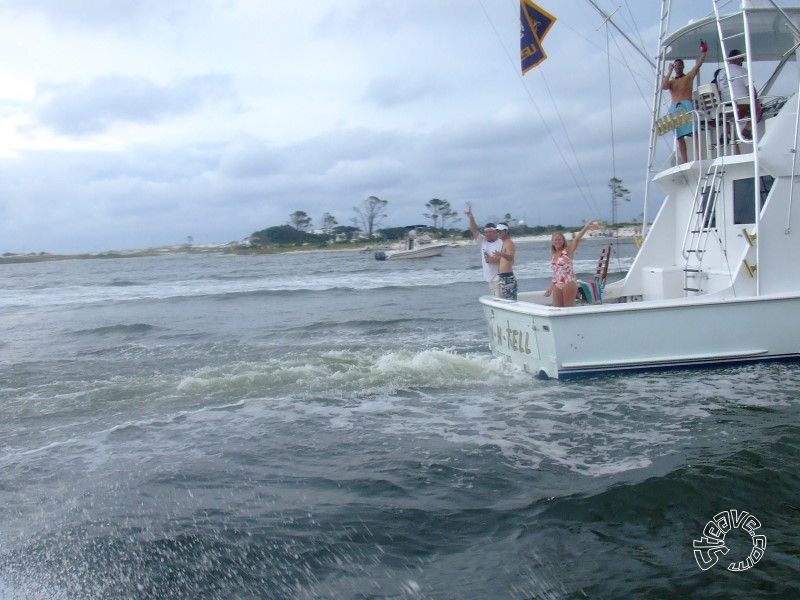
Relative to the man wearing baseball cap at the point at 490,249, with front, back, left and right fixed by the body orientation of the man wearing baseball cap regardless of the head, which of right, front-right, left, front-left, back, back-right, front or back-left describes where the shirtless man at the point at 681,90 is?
left

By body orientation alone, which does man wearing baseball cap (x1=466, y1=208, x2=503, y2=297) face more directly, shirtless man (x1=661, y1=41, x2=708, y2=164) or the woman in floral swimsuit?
the woman in floral swimsuit

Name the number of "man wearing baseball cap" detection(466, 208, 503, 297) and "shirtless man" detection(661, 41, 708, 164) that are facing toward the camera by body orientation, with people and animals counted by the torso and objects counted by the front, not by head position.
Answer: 2

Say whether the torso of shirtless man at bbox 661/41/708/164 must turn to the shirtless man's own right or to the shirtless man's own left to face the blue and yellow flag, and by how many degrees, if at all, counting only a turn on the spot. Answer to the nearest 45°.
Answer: approximately 90° to the shirtless man's own right

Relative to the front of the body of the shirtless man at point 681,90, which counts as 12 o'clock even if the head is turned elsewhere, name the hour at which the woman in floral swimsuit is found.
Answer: The woman in floral swimsuit is roughly at 1 o'clock from the shirtless man.

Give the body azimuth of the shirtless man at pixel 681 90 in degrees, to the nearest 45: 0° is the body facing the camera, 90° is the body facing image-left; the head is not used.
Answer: approximately 0°
